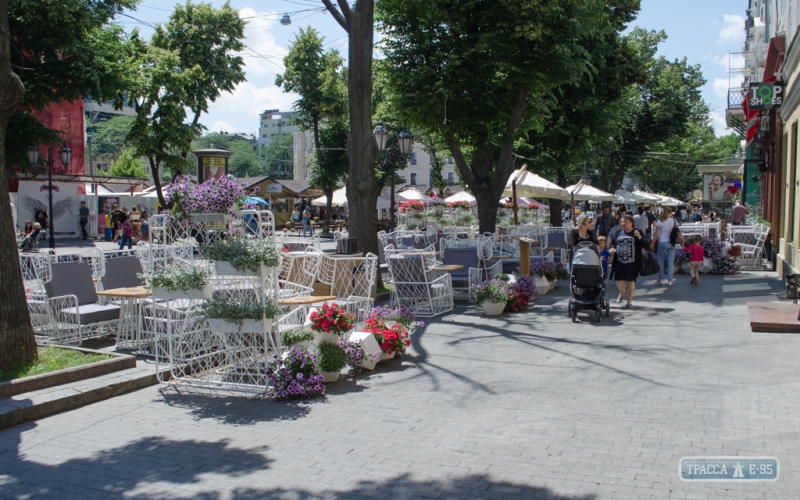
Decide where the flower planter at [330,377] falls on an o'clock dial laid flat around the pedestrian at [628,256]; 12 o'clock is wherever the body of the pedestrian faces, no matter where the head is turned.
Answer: The flower planter is roughly at 1 o'clock from the pedestrian.

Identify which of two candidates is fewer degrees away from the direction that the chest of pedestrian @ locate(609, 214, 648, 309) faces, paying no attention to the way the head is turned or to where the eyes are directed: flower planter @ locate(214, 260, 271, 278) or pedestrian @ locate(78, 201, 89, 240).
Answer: the flower planter

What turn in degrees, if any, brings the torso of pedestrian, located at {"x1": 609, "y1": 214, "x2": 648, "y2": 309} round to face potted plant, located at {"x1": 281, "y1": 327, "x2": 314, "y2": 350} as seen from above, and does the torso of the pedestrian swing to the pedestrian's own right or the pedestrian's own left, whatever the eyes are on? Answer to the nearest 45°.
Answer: approximately 45° to the pedestrian's own right

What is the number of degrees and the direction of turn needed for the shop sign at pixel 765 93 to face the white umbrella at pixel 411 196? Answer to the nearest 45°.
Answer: approximately 135° to its right

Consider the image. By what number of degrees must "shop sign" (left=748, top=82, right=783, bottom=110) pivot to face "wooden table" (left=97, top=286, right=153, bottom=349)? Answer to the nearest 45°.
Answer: approximately 45° to its right

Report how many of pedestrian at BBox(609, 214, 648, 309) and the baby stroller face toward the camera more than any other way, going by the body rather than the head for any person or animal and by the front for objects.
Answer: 2

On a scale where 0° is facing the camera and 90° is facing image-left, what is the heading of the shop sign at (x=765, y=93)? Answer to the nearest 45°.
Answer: approximately 0°

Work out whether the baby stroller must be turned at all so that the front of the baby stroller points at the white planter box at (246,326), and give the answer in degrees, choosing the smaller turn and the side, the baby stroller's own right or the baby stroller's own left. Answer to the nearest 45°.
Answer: approximately 45° to the baby stroller's own right

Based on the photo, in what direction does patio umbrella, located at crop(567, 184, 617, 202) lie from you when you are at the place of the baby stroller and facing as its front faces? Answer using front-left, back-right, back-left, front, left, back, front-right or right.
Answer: back

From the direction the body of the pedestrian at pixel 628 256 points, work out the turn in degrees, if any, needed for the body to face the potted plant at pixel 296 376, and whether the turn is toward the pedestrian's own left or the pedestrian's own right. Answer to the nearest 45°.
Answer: approximately 45° to the pedestrian's own right
